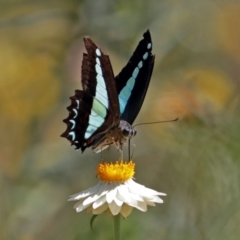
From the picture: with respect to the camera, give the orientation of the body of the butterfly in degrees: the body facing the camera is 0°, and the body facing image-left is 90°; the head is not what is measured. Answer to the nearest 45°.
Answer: approximately 315°
